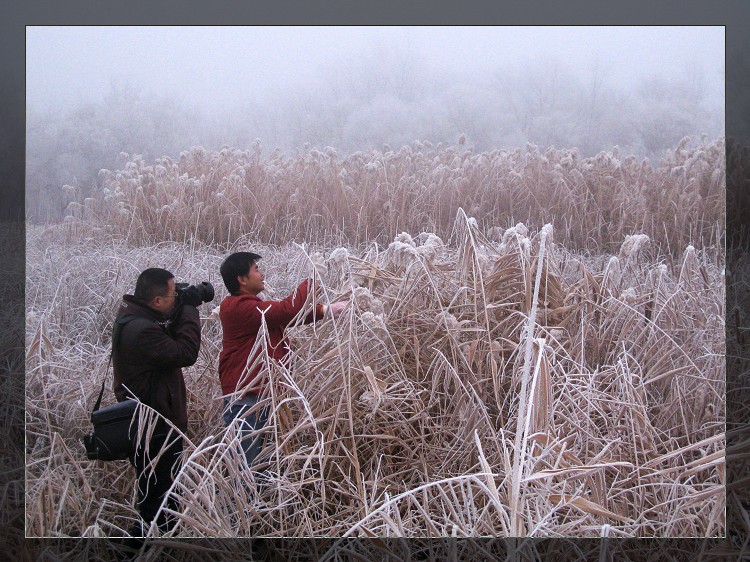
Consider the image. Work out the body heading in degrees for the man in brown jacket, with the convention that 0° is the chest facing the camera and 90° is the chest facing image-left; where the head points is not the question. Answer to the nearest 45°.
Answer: approximately 270°

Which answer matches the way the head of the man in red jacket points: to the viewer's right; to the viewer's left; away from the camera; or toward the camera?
to the viewer's right

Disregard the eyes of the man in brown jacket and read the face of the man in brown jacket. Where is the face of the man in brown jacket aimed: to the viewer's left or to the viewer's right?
to the viewer's right
